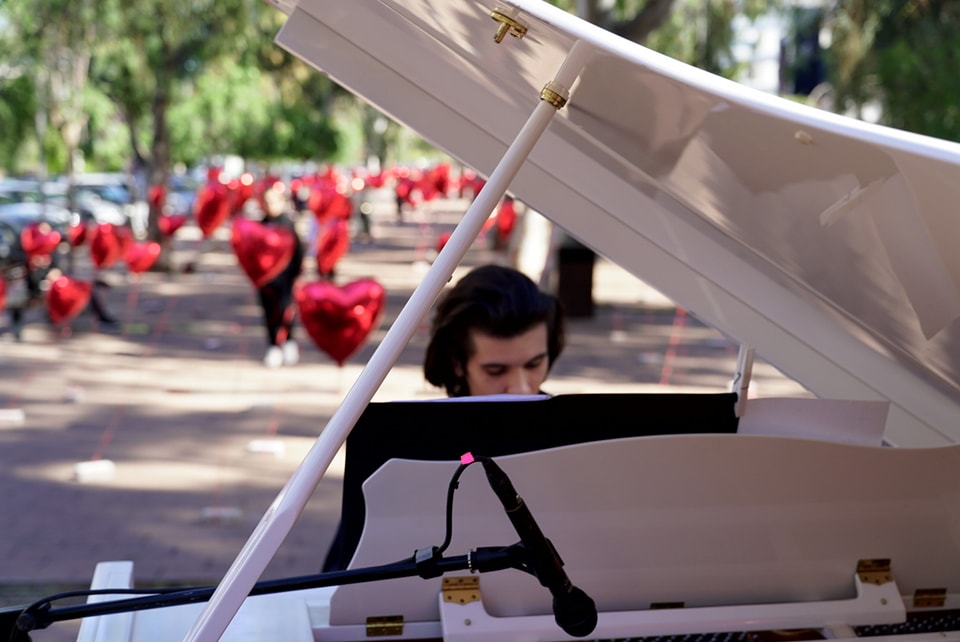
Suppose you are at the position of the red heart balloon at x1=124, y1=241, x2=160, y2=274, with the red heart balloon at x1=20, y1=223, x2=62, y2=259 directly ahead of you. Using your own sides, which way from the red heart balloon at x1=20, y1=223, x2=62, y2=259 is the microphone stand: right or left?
left

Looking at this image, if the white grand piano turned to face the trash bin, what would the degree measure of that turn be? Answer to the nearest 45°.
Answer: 0° — it already faces it

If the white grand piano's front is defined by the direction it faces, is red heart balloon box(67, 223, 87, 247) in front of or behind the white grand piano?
in front

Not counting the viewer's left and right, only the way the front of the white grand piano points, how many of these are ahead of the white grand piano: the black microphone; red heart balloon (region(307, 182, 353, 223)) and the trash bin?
2

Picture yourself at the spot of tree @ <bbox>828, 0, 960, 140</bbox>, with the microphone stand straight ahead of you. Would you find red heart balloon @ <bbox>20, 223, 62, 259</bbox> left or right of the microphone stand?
right

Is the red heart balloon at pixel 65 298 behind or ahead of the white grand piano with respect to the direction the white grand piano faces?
ahead

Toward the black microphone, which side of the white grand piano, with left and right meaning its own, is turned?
back

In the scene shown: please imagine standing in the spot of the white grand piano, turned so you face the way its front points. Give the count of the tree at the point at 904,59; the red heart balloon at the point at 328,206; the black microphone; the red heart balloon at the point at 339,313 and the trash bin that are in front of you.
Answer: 4

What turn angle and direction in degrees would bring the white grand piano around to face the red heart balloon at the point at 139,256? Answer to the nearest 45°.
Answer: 0° — it already faces it

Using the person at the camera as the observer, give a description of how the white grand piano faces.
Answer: facing away from the viewer

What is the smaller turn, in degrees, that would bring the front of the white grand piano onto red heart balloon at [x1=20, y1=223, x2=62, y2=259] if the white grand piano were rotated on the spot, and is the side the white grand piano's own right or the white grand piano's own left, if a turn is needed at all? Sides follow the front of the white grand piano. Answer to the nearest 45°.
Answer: approximately 45° to the white grand piano's own left

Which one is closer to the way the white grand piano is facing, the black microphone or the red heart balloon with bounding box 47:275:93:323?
the red heart balloon

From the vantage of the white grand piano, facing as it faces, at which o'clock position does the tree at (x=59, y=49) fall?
The tree is roughly at 11 o'clock from the white grand piano.

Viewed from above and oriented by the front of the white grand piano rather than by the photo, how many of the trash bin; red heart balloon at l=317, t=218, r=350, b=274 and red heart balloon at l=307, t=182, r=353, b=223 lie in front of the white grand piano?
3
